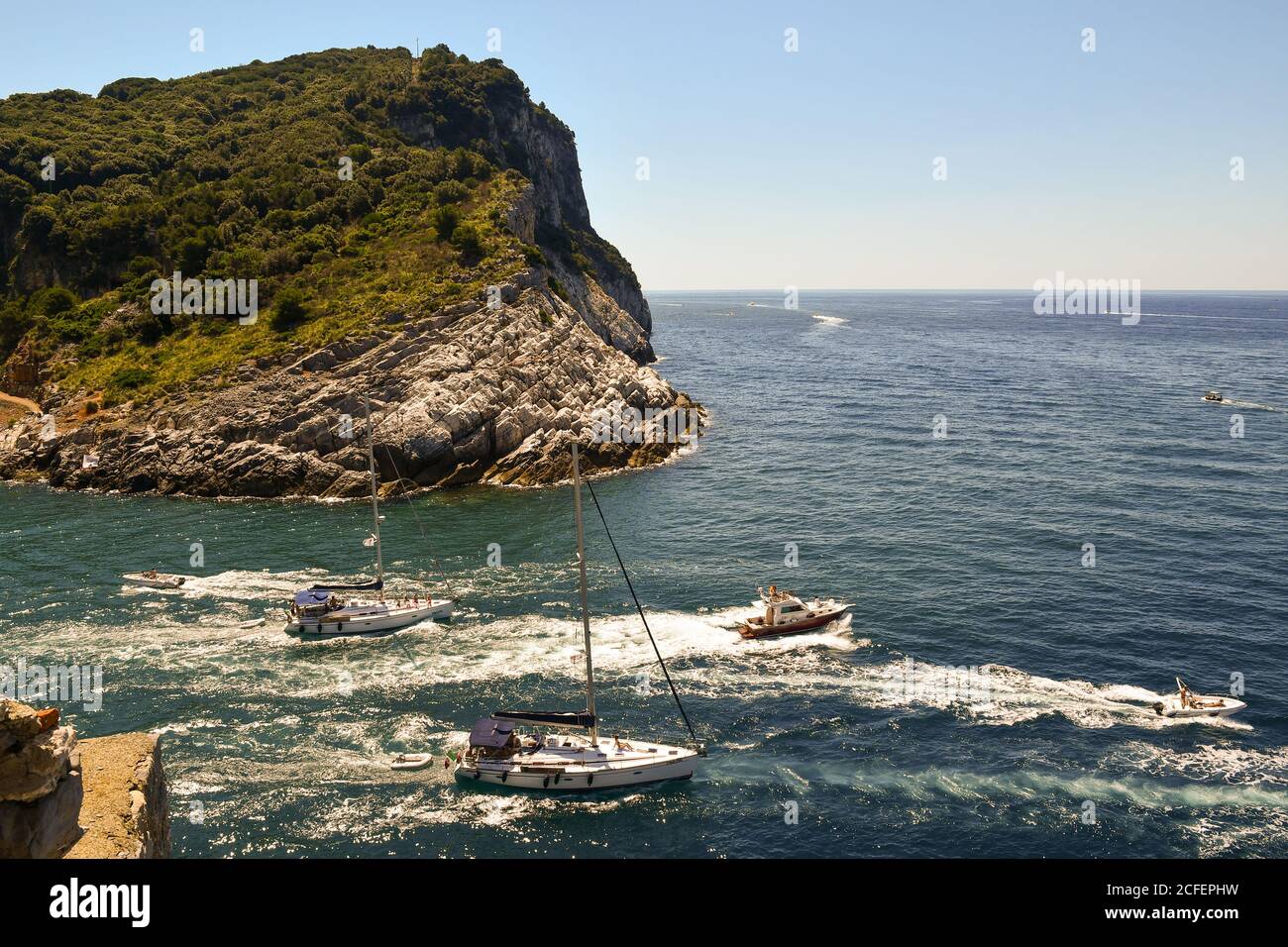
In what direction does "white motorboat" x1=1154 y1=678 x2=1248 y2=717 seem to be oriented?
to the viewer's right

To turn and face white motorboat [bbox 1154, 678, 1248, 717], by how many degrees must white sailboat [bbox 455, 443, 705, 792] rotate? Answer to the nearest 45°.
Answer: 0° — it already faces it

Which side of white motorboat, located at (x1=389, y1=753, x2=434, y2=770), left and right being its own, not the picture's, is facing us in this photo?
right

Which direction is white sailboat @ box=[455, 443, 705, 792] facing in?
to the viewer's right

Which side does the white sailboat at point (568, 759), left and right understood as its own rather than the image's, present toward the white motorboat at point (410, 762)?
back

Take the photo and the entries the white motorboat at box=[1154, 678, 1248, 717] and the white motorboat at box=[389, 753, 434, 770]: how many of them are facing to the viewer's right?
2

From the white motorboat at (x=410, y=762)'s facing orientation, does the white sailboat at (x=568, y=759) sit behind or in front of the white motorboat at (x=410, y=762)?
in front

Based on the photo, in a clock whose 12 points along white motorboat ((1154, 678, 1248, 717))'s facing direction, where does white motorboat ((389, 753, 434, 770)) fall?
white motorboat ((389, 753, 434, 770)) is roughly at 5 o'clock from white motorboat ((1154, 678, 1248, 717)).

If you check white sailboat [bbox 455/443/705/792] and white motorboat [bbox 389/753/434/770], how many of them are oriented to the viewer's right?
2

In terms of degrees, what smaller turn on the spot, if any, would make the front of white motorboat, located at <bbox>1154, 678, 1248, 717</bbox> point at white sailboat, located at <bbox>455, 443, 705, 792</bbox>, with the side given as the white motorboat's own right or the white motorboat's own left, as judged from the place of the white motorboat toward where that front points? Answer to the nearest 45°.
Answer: approximately 135° to the white motorboat's own right
